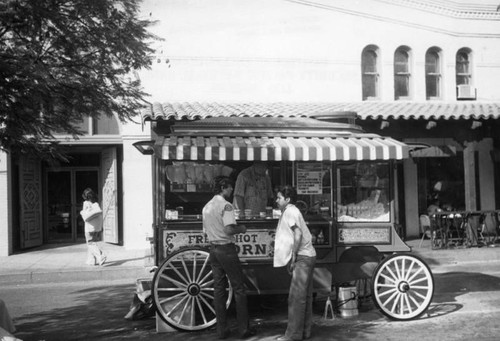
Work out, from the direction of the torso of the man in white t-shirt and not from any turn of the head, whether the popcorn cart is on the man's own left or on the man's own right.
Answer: on the man's own right

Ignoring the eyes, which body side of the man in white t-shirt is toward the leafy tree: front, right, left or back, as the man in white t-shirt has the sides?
front

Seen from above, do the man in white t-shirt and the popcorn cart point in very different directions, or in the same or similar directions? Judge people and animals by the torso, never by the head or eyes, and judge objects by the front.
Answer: very different directions

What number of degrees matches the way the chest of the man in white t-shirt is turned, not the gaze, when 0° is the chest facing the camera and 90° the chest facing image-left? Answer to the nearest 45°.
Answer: approximately 90°

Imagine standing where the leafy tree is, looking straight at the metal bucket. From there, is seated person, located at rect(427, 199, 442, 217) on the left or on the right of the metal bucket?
left
